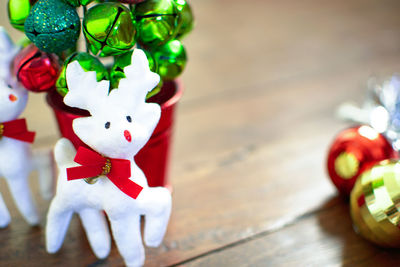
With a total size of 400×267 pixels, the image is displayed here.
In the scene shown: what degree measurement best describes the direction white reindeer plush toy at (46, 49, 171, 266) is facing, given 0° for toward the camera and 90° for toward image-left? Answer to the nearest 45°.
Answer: approximately 315°
